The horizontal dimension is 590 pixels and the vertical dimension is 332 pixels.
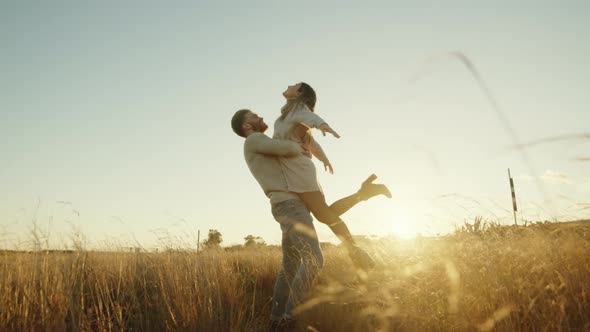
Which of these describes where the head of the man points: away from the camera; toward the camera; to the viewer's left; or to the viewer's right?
to the viewer's right

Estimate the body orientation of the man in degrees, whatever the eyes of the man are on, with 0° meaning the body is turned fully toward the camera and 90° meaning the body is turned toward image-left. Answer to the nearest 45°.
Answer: approximately 270°
